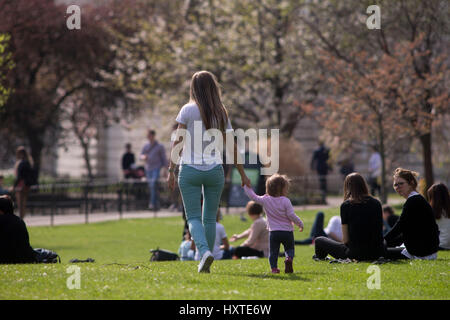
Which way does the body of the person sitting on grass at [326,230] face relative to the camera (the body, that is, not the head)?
to the viewer's left

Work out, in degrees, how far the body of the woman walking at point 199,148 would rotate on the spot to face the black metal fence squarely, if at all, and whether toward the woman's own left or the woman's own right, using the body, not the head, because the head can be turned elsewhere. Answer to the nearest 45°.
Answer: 0° — they already face it

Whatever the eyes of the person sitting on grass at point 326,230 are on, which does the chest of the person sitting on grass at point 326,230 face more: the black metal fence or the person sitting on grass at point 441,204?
the black metal fence

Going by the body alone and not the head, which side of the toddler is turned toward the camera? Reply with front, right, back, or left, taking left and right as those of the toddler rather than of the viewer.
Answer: back

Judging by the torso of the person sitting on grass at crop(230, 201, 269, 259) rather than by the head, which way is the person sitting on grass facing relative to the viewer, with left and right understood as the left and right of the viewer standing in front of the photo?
facing to the left of the viewer

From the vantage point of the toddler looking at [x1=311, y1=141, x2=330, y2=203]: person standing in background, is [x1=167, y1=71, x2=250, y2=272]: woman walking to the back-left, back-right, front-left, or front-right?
back-left

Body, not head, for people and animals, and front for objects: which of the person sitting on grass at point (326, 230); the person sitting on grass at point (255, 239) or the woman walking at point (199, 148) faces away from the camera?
the woman walking

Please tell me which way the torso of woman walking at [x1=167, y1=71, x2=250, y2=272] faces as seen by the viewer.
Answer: away from the camera

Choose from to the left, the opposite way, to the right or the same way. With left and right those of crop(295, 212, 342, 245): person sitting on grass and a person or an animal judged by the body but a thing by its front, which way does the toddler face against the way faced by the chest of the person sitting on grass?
to the right

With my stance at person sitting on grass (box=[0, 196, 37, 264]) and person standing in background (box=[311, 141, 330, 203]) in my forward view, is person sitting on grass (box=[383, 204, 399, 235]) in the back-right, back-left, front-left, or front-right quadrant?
front-right

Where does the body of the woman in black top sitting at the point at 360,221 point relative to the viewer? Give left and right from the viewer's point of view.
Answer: facing away from the viewer and to the left of the viewer

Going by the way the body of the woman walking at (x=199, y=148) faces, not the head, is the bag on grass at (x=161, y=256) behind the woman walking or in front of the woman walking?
in front

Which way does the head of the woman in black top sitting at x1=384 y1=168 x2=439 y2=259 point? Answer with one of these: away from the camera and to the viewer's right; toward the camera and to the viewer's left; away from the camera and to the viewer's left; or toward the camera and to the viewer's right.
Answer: toward the camera and to the viewer's left

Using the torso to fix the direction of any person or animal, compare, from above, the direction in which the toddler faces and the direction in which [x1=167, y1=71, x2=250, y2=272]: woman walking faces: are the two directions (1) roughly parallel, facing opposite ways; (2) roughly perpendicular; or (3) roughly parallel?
roughly parallel
